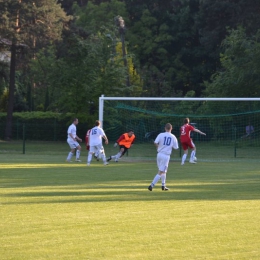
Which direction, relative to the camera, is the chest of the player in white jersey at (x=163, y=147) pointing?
away from the camera

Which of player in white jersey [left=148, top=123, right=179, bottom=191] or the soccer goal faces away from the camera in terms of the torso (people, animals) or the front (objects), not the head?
the player in white jersey

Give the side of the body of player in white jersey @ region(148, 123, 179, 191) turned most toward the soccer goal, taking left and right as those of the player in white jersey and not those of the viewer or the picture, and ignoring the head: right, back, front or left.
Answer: front

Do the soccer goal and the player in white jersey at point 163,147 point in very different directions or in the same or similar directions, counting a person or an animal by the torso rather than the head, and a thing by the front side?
very different directions

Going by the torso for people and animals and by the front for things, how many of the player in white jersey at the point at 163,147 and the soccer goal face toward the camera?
1

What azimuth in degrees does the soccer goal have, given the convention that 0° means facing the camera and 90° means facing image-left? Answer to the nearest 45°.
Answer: approximately 0°

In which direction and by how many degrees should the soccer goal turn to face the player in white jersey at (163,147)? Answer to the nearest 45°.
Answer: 0° — it already faces them
